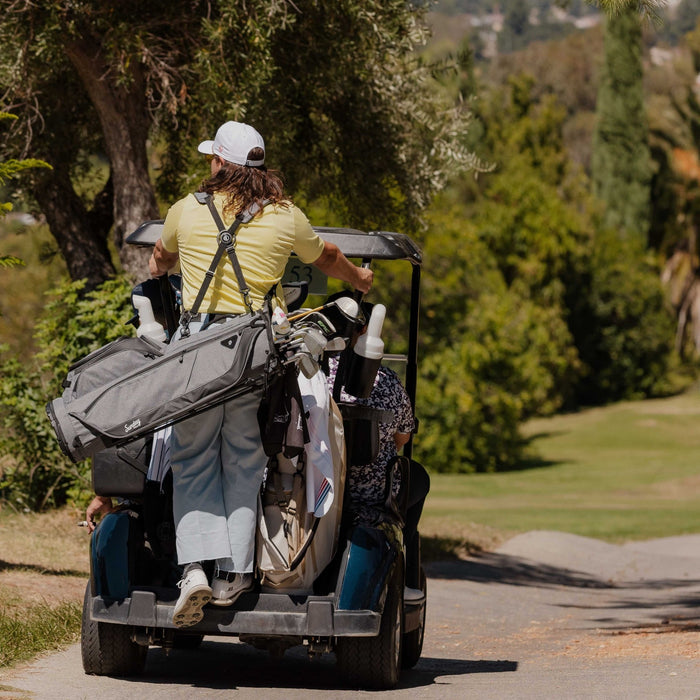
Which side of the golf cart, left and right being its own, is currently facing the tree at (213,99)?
front

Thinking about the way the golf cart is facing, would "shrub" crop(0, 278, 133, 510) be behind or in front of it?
in front

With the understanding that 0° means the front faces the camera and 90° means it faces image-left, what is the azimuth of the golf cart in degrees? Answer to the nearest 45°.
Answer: approximately 180°

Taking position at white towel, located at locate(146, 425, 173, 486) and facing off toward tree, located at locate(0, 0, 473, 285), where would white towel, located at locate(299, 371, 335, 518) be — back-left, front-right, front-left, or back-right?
back-right

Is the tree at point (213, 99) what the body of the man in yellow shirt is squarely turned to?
yes

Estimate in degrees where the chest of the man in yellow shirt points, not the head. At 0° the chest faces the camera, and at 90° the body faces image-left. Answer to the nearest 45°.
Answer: approximately 180°
